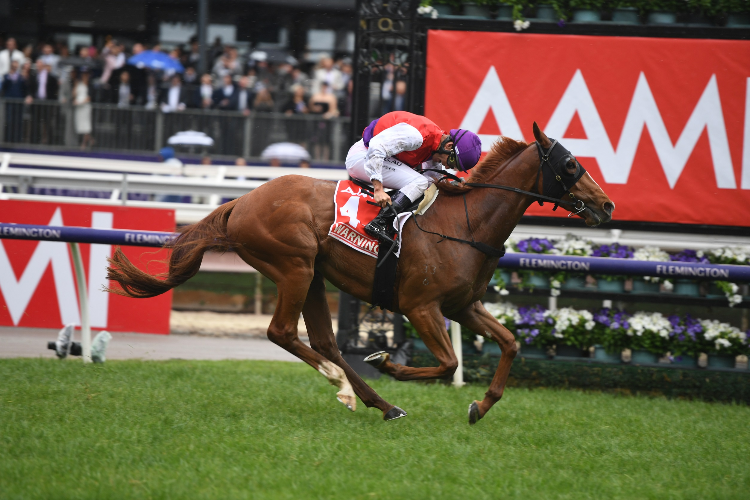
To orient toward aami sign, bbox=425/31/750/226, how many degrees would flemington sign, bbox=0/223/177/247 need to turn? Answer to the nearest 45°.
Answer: approximately 90° to its left

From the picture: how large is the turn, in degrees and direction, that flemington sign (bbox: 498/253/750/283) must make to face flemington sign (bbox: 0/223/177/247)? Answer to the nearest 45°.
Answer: approximately 90° to its right

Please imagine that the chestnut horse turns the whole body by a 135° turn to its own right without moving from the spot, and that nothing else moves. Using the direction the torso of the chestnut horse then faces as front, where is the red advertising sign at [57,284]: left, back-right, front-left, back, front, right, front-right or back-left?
right

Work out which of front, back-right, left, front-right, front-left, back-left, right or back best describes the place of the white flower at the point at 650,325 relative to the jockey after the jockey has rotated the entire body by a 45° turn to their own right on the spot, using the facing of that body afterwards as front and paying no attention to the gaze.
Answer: left

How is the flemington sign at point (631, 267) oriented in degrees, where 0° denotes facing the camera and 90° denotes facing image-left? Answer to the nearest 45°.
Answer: approximately 0°

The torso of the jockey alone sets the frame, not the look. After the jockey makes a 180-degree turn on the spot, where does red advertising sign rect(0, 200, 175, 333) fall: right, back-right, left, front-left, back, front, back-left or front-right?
front-right

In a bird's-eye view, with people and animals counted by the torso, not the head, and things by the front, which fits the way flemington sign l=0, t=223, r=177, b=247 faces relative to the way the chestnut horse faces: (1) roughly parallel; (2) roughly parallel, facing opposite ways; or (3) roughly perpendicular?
roughly perpendicular

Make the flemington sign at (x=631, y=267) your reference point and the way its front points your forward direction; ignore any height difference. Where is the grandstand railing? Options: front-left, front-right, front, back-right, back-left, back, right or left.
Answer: back-right

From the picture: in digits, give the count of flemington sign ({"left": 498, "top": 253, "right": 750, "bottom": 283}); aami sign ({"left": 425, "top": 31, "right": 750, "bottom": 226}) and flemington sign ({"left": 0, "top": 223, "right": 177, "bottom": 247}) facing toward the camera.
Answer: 3

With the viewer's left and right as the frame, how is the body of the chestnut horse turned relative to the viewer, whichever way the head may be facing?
facing to the right of the viewer
